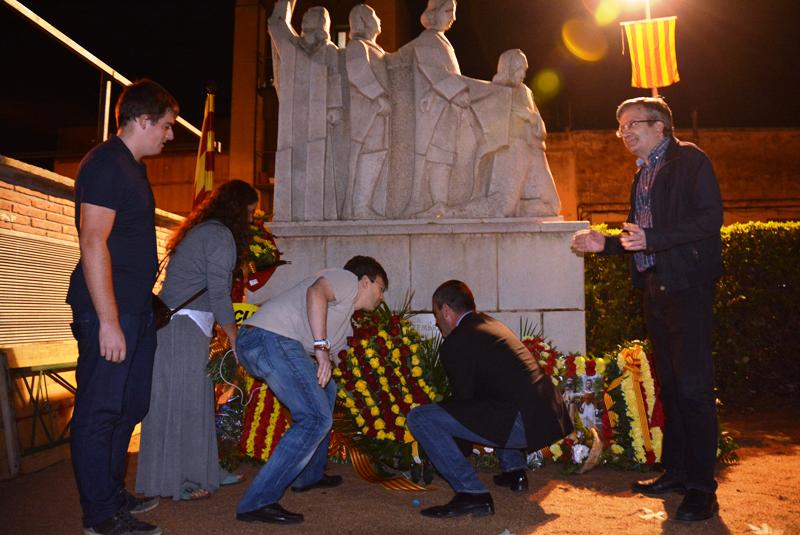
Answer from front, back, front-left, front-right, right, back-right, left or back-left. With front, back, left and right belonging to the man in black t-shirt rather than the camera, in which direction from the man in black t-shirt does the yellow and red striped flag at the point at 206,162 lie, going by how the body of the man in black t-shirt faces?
left

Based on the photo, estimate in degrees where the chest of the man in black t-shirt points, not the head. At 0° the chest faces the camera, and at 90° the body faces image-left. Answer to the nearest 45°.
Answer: approximately 270°

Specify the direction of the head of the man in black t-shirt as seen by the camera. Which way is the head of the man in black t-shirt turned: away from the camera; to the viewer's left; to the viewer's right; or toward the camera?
to the viewer's right

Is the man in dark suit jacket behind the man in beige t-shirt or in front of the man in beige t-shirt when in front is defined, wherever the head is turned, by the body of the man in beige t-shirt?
in front

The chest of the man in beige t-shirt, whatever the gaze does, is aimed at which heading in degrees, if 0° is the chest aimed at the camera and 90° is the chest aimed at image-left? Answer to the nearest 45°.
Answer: approximately 270°

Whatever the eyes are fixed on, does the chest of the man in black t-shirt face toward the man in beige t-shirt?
yes

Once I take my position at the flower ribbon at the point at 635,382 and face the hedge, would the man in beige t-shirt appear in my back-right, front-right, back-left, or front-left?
back-left

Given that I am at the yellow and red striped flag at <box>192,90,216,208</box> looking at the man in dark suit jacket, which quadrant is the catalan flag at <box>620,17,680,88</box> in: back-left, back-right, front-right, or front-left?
front-left

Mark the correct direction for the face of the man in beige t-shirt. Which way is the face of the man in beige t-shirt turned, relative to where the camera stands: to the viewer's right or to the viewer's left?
to the viewer's right
